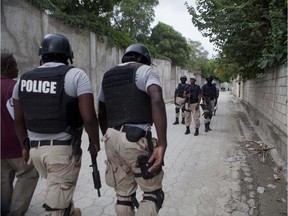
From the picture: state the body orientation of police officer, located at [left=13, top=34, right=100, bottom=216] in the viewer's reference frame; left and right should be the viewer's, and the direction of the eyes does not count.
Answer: facing away from the viewer and to the right of the viewer

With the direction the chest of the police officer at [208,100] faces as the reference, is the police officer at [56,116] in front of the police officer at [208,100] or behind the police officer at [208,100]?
in front

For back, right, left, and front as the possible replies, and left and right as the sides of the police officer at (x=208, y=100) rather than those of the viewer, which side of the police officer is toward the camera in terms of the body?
front

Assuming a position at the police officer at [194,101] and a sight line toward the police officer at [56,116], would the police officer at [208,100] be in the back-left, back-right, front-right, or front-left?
back-left

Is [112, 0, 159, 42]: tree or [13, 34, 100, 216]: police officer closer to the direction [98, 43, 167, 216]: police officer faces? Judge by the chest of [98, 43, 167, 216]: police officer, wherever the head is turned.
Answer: the tree

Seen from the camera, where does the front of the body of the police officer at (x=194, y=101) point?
toward the camera

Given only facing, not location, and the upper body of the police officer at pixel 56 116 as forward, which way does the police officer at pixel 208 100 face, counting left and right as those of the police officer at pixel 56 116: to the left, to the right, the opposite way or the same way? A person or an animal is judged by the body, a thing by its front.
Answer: the opposite way

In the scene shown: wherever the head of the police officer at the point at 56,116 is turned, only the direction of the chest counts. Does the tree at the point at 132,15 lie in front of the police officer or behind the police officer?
in front

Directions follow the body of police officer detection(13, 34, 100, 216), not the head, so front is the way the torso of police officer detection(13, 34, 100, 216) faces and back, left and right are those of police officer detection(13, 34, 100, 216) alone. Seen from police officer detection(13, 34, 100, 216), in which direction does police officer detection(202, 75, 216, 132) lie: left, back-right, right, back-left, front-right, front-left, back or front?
front

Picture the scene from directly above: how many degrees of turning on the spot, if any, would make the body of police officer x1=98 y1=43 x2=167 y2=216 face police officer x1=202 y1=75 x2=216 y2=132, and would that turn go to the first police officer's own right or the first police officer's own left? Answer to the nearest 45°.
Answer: approximately 45° to the first police officer's own left

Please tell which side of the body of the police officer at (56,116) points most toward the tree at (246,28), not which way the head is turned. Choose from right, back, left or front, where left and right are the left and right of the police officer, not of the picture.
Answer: front

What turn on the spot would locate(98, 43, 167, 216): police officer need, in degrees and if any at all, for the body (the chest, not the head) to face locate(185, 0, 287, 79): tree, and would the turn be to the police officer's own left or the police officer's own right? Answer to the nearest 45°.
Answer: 0° — they already face it
